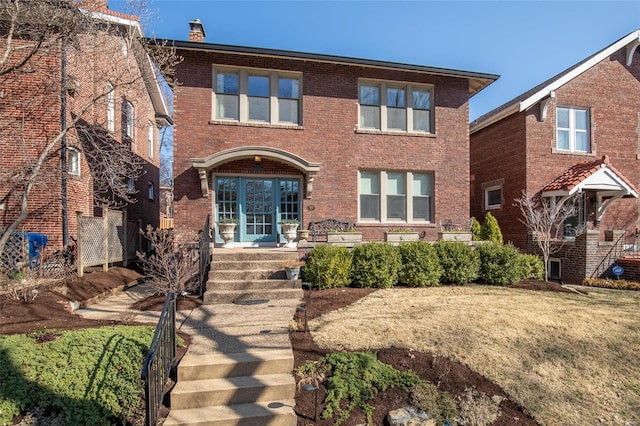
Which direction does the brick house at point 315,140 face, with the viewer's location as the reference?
facing the viewer

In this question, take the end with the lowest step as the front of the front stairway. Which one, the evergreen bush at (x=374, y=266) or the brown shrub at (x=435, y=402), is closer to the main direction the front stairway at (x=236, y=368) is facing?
the brown shrub

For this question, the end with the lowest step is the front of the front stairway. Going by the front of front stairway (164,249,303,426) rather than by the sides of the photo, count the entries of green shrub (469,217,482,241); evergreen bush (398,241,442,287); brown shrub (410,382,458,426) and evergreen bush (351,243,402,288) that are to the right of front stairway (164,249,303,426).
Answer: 0

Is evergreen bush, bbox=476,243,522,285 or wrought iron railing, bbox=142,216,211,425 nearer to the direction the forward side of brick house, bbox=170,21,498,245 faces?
the wrought iron railing

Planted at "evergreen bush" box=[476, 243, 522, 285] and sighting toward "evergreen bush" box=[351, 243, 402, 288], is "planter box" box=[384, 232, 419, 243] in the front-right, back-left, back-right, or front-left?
front-right

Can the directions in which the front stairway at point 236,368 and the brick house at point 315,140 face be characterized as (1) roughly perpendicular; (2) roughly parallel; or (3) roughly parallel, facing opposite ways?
roughly parallel

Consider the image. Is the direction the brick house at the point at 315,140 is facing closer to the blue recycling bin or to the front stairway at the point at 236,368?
the front stairway

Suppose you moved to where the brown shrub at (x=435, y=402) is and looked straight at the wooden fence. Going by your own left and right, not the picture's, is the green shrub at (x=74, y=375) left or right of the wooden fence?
left

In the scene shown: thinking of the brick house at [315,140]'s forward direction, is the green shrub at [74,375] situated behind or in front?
in front

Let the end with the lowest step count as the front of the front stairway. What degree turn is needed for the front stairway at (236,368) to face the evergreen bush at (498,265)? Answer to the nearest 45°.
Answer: approximately 135° to its left

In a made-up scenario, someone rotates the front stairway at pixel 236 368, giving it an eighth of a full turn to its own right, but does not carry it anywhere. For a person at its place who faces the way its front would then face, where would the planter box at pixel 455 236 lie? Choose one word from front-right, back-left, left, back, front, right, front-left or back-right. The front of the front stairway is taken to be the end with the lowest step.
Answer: back

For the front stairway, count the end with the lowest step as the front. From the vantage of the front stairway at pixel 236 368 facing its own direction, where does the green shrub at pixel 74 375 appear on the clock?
The green shrub is roughly at 3 o'clock from the front stairway.

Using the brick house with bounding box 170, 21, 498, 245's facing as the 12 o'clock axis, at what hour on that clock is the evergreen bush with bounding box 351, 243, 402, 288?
The evergreen bush is roughly at 11 o'clock from the brick house.

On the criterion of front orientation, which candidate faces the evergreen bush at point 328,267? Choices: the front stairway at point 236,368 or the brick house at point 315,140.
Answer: the brick house

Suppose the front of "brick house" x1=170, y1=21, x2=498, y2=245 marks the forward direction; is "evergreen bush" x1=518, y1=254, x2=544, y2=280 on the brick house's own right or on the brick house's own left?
on the brick house's own left

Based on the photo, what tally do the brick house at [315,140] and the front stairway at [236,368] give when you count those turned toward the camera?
2

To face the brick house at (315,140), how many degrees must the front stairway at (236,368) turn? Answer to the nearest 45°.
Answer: approximately 180°

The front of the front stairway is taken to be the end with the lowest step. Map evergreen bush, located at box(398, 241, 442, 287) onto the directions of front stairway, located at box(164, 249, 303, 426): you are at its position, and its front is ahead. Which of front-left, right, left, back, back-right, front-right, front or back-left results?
back-left
